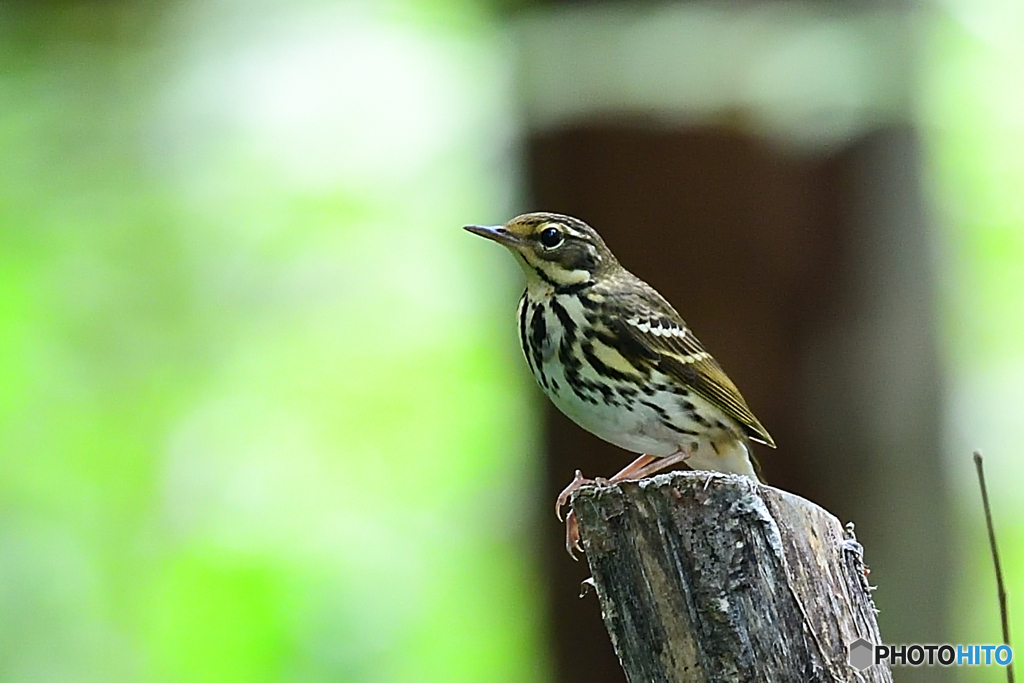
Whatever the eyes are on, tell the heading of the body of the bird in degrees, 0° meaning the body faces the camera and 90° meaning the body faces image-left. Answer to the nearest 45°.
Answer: approximately 90°
